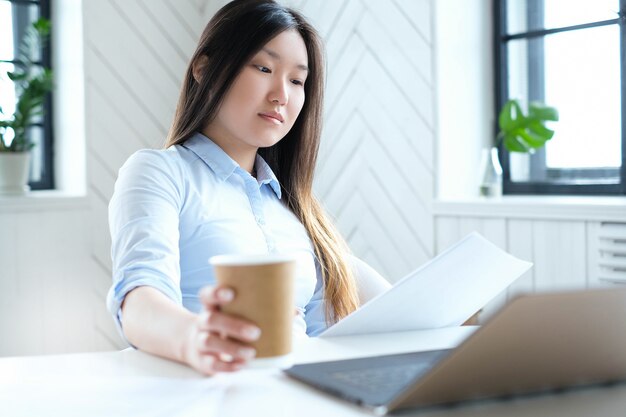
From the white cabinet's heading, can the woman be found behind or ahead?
ahead

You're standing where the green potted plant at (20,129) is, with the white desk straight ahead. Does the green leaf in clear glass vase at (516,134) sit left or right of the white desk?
left

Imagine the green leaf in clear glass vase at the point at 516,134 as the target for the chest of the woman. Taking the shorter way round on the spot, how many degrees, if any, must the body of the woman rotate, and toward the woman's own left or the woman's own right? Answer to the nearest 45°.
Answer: approximately 90° to the woman's own left

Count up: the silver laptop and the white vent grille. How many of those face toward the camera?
1

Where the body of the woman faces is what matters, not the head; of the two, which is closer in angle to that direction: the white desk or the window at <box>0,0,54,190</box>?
the white desk

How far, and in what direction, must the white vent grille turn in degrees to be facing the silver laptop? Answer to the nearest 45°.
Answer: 0° — it already faces it

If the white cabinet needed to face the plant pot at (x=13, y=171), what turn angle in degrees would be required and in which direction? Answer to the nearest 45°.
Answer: approximately 90° to its right

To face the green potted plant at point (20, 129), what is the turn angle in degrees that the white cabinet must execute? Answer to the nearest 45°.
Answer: approximately 90° to its right

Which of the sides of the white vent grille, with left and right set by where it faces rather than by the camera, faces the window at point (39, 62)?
right

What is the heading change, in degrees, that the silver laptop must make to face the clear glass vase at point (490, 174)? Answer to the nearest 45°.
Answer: approximately 45° to its right

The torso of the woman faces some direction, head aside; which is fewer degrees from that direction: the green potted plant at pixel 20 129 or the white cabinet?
the white cabinet

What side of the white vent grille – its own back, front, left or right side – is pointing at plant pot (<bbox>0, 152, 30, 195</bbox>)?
right
